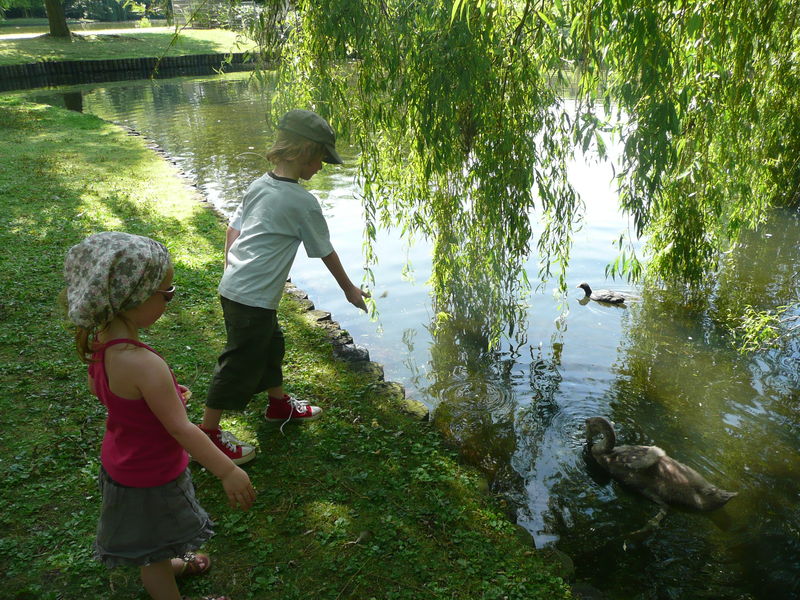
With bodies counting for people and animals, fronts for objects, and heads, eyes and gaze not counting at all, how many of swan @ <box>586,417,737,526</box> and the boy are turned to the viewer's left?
1

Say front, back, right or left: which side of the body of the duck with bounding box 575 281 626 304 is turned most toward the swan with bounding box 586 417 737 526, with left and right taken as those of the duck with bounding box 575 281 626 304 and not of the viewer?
left

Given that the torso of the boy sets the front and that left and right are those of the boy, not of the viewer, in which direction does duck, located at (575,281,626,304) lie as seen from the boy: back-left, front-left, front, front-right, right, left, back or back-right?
front-left

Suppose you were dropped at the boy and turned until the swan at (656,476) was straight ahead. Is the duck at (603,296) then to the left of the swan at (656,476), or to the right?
left

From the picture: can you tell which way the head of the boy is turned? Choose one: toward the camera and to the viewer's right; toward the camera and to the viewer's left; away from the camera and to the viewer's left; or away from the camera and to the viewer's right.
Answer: away from the camera and to the viewer's right

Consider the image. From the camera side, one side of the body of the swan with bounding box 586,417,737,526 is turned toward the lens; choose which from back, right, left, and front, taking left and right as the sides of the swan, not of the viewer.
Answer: left

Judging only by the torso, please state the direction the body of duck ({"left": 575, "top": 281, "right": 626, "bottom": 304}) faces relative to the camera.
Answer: to the viewer's left

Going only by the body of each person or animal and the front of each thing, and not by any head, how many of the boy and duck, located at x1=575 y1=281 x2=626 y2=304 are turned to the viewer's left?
1

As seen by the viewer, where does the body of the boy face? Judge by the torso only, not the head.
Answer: to the viewer's right

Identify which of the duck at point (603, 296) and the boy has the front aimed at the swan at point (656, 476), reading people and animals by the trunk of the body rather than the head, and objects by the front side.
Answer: the boy

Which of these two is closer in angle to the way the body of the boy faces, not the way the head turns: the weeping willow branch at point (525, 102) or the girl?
the weeping willow branch

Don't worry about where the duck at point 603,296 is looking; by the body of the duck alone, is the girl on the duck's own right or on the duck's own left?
on the duck's own left
